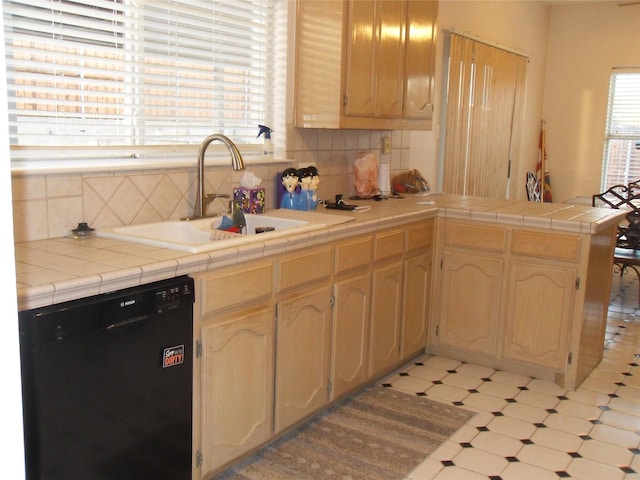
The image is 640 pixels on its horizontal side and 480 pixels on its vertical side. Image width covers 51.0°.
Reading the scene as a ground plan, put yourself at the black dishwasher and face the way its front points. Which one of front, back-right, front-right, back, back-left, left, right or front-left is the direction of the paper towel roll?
left

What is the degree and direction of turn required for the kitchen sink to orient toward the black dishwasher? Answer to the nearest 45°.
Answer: approximately 45° to its right

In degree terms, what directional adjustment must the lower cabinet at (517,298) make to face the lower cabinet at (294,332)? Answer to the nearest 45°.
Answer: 0° — it already faces it

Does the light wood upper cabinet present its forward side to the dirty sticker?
no

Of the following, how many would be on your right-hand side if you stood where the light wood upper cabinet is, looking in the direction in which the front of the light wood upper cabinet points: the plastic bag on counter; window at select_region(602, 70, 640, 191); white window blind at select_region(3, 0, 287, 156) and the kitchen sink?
2

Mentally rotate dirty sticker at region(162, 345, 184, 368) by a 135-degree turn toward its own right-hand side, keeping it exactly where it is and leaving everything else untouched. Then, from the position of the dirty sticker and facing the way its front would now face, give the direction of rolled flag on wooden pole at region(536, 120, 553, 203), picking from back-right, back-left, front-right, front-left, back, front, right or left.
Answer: back-right

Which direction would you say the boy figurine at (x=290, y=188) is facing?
toward the camera

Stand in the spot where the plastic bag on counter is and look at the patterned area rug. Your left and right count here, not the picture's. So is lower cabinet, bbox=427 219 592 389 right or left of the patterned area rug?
left

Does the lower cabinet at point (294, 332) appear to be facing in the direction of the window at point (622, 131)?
no

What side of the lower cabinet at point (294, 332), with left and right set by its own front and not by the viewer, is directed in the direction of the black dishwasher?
right

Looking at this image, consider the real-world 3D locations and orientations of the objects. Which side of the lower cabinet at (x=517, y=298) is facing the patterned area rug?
front

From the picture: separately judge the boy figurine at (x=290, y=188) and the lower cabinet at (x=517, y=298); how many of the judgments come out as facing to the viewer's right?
0

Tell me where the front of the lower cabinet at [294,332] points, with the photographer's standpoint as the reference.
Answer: facing the viewer and to the right of the viewer

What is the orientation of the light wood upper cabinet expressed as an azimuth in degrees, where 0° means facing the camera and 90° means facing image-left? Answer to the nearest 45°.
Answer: approximately 315°

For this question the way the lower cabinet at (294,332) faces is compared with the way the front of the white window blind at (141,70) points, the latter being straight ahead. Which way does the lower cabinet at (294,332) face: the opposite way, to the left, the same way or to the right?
the same way

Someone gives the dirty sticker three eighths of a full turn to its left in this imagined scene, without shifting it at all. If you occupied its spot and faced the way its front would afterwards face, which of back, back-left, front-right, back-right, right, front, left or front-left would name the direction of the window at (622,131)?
front-right

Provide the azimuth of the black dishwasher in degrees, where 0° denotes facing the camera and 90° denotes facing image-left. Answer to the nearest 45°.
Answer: approximately 315°

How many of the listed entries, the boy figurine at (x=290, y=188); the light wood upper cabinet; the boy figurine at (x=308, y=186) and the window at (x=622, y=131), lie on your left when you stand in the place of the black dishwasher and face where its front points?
4

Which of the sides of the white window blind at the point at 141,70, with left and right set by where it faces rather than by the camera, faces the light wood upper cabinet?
left

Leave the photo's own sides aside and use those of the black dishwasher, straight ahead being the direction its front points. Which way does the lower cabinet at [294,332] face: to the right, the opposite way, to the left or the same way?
the same way
